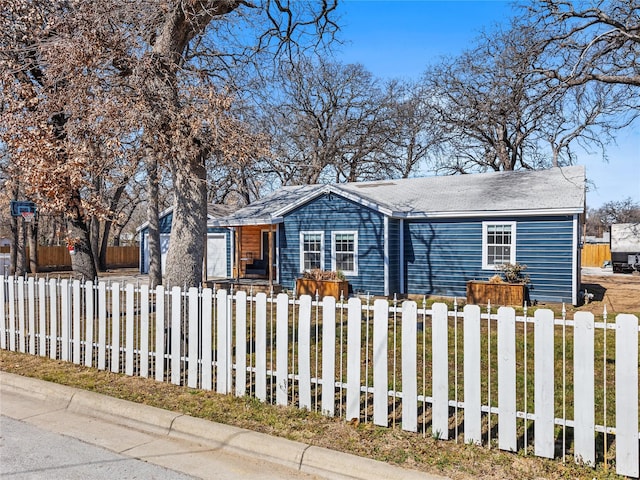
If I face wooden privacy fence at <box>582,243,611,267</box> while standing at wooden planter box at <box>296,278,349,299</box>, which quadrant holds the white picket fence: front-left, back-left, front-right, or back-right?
back-right

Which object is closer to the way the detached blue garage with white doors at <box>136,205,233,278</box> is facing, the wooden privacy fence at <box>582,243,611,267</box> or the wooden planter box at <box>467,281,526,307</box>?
the wooden planter box

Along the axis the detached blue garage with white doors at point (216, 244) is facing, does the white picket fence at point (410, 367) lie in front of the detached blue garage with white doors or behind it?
in front

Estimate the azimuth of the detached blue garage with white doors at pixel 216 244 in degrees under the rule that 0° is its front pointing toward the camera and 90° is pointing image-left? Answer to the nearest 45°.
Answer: approximately 0°

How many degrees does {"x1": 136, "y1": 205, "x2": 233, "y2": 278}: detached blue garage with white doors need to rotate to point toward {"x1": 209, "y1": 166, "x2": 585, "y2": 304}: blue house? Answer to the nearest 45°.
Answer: approximately 45° to its left

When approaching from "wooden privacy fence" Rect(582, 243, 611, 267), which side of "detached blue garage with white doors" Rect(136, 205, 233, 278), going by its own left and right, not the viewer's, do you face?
left

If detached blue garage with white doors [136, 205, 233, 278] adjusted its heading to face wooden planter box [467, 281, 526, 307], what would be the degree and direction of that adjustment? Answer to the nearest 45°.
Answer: approximately 45° to its left

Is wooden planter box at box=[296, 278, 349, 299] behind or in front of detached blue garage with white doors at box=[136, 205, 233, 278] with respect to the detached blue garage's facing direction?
in front
